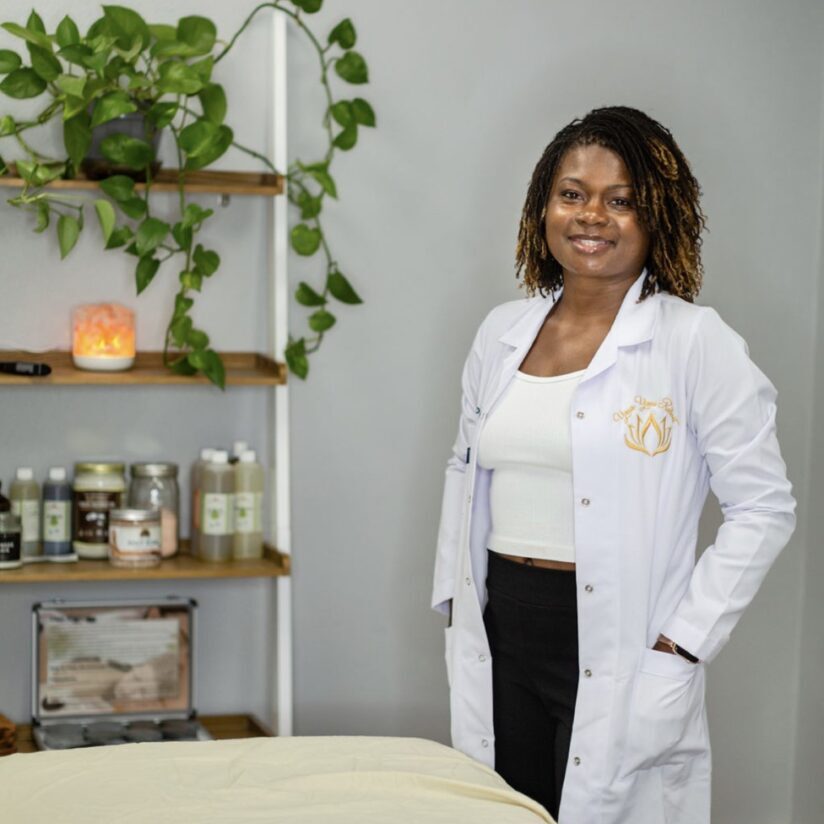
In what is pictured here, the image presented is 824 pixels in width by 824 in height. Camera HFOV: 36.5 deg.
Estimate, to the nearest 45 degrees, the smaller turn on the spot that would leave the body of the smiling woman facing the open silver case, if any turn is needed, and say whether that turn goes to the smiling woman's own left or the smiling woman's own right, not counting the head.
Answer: approximately 90° to the smiling woman's own right

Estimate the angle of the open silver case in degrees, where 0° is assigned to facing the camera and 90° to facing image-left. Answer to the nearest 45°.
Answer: approximately 0°

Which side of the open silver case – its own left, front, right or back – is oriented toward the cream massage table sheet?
front

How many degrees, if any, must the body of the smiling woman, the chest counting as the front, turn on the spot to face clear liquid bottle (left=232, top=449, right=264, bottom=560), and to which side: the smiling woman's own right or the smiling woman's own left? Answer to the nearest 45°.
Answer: approximately 90° to the smiling woman's own right

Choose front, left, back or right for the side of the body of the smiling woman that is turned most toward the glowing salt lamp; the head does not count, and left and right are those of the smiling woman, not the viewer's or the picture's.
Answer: right

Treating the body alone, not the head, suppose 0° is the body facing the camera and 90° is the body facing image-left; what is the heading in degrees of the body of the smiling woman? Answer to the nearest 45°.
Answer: approximately 45°

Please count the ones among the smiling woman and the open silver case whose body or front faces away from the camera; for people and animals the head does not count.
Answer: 0
